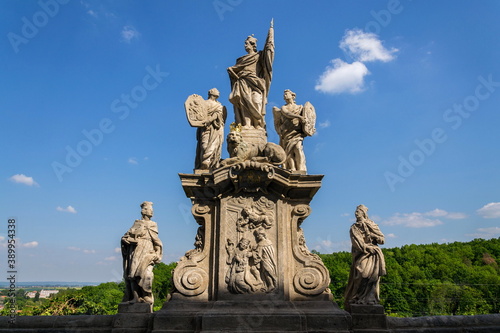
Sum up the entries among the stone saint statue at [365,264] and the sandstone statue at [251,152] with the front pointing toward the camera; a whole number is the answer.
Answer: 1

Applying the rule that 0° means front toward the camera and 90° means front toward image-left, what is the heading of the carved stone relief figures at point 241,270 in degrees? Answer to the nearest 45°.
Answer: approximately 0°

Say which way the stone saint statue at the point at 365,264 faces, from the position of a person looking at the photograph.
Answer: facing the viewer

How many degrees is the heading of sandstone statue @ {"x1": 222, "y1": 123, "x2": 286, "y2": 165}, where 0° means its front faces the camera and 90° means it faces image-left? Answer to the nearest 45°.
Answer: approximately 90°

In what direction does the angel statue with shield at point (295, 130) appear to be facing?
toward the camera

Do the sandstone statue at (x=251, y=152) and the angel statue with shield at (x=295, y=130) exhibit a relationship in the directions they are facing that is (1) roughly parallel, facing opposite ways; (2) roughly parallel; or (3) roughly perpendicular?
roughly perpendicular

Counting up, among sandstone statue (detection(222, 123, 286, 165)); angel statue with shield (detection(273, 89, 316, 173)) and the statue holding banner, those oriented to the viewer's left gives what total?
1

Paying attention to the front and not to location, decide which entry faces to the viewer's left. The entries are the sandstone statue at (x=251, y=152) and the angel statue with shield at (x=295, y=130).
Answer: the sandstone statue

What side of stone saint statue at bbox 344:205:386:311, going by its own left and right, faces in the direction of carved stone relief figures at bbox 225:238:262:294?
right
